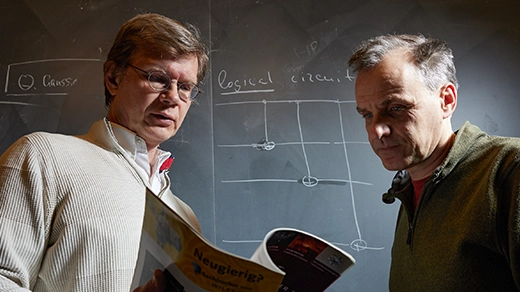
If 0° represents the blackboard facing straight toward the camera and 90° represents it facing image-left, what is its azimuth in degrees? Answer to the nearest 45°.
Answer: approximately 0°

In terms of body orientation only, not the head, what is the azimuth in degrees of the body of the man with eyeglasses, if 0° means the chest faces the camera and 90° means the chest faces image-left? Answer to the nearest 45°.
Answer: approximately 315°
